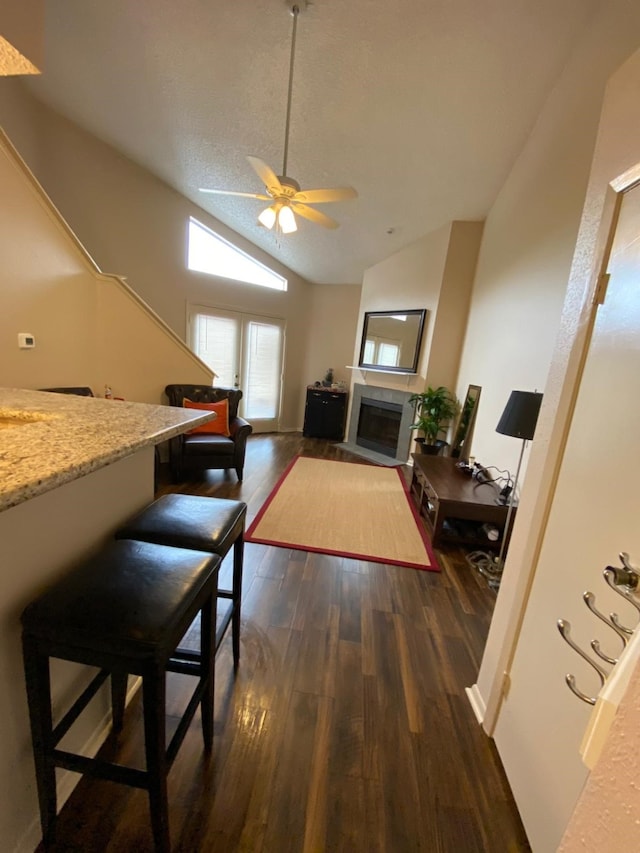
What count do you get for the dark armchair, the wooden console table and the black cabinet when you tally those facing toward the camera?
2

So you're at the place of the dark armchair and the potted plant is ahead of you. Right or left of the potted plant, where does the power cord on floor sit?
right

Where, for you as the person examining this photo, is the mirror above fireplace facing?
facing the viewer and to the left of the viewer

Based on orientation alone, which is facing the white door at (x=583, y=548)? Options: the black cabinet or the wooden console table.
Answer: the black cabinet

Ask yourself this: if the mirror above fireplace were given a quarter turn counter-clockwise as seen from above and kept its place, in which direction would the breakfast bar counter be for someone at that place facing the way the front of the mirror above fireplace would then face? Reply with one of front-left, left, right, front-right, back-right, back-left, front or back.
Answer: front-right

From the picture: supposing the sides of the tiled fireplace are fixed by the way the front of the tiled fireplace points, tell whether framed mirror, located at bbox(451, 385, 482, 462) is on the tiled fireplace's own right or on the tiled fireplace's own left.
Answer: on the tiled fireplace's own left

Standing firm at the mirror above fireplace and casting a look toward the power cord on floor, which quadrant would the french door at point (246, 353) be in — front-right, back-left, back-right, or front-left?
back-right

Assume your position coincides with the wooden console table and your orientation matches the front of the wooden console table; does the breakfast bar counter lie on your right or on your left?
on your left

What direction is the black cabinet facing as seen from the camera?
toward the camera

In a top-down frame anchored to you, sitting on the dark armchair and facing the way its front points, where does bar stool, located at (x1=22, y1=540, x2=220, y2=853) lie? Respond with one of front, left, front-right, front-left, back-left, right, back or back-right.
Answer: front

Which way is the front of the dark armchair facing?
toward the camera

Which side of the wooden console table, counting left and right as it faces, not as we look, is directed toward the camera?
left

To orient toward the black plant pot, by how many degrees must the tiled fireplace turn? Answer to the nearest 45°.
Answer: approximately 90° to its left

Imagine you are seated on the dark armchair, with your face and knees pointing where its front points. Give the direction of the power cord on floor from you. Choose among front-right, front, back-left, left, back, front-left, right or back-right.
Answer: front-left

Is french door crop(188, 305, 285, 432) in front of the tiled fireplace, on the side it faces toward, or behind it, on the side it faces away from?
in front

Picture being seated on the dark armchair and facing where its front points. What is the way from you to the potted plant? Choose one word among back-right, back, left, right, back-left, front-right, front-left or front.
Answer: left

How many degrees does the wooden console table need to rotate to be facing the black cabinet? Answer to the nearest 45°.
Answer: approximately 45° to its right
